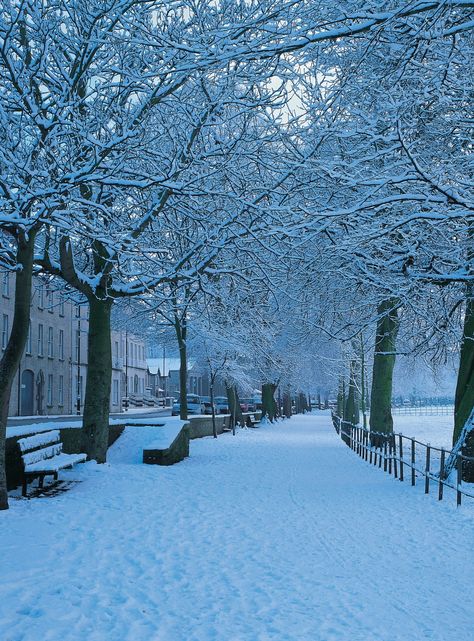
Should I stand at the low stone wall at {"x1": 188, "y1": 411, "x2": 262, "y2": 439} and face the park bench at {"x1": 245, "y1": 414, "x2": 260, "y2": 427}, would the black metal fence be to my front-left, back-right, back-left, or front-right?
back-right

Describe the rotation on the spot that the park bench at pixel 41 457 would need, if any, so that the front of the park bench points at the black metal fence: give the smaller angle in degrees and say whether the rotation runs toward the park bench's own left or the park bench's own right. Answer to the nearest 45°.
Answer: approximately 45° to the park bench's own left

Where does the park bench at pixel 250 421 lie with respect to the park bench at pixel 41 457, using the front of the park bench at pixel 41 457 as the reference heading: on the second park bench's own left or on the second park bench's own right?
on the second park bench's own left

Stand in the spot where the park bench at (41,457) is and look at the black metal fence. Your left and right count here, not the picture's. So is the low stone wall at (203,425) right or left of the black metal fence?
left

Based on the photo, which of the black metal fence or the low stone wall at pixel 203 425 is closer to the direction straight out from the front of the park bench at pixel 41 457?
the black metal fence

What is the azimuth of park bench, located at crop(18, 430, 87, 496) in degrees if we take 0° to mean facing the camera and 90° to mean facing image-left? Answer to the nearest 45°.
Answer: approximately 315°

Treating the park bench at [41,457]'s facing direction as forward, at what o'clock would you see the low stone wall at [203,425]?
The low stone wall is roughly at 8 o'clock from the park bench.
